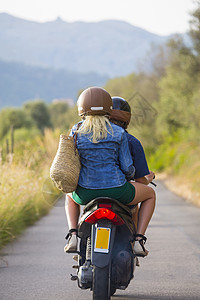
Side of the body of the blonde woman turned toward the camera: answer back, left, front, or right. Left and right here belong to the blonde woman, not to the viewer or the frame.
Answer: back

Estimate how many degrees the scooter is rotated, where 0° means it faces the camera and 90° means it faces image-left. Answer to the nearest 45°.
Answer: approximately 180°

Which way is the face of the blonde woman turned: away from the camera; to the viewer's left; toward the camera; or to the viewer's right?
away from the camera
